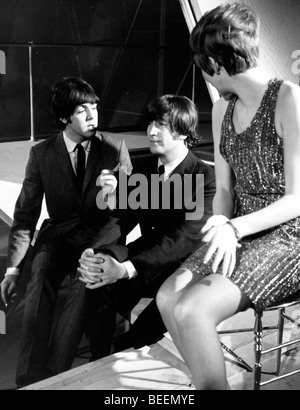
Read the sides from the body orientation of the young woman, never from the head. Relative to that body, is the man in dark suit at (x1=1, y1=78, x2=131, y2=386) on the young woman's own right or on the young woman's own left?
on the young woman's own right

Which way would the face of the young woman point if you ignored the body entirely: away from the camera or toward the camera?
away from the camera

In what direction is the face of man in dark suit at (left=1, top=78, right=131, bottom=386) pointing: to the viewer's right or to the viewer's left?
to the viewer's right

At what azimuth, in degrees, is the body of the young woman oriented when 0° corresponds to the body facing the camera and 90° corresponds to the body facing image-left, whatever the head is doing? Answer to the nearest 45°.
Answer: approximately 45°
